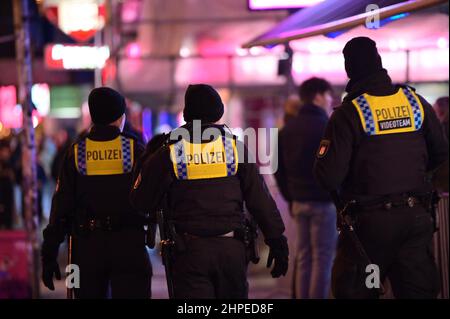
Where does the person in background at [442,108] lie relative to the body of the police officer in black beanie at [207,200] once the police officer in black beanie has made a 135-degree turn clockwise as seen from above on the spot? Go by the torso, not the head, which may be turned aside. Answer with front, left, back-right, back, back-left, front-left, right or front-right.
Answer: left

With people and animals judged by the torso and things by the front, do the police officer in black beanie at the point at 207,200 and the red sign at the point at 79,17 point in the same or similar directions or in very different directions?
very different directions

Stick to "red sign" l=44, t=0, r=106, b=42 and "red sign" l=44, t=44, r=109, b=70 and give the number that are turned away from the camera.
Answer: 0

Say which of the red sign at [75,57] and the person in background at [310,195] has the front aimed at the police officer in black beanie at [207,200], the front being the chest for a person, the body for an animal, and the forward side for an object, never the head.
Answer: the red sign

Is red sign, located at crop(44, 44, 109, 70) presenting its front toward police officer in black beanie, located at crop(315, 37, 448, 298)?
yes

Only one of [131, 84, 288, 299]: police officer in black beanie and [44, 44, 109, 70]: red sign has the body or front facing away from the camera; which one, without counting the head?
the police officer in black beanie

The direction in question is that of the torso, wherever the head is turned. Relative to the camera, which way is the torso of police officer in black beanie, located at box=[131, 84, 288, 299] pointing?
away from the camera

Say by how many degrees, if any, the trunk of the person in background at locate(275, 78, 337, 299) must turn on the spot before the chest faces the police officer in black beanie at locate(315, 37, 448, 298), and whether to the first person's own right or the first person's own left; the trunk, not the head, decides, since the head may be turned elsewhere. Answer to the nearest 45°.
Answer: approximately 135° to the first person's own right

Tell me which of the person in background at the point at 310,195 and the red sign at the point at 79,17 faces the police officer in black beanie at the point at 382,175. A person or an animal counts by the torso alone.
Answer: the red sign

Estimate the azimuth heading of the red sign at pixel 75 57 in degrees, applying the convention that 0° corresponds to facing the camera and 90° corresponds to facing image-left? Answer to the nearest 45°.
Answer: approximately 0°

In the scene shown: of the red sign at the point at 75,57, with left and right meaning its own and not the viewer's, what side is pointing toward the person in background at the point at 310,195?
front

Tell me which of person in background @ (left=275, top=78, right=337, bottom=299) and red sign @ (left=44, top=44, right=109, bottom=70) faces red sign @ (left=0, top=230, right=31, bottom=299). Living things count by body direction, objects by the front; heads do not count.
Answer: red sign @ (left=44, top=44, right=109, bottom=70)

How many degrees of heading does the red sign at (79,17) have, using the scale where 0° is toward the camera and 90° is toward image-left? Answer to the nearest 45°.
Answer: approximately 0°

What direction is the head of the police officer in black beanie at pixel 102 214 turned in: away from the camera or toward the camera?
away from the camera

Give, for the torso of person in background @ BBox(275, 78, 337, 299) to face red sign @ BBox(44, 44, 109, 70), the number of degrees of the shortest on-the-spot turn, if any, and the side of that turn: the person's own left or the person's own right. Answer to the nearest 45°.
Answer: approximately 90° to the person's own left
